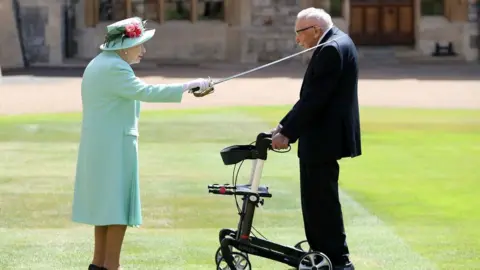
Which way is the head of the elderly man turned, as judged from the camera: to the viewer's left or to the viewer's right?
to the viewer's left

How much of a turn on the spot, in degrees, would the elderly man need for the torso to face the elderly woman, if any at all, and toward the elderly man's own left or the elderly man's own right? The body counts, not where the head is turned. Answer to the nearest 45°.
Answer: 0° — they already face them

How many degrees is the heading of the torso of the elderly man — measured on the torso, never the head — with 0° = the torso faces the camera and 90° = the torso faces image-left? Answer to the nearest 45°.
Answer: approximately 90°

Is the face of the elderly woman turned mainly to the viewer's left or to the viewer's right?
to the viewer's right

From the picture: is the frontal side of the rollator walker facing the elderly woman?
yes

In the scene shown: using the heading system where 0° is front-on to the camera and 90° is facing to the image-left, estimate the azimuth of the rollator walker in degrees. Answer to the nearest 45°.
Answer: approximately 90°
